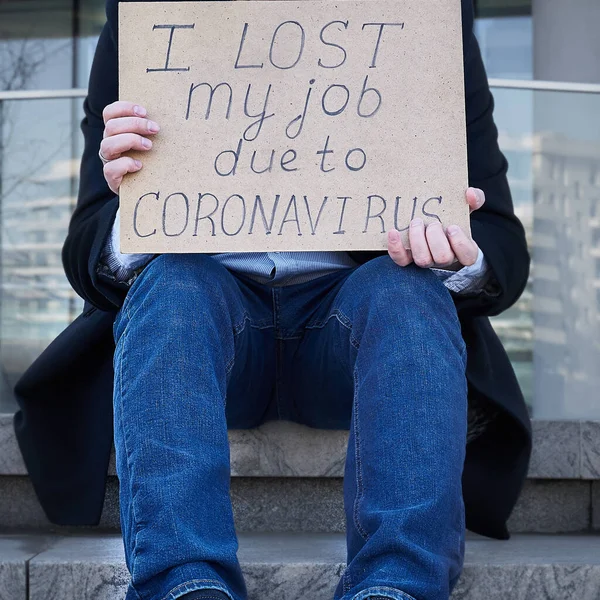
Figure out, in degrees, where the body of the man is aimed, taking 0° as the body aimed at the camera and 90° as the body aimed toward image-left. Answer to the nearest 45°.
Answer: approximately 0°
